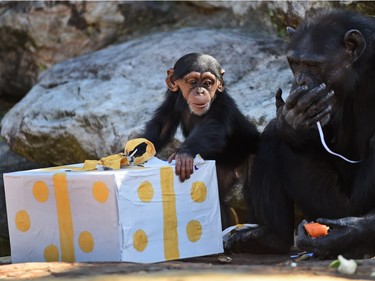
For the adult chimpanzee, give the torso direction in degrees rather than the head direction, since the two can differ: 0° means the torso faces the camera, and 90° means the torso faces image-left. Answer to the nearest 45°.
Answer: approximately 45°

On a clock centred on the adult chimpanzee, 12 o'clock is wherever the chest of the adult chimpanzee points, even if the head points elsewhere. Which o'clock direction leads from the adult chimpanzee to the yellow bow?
The yellow bow is roughly at 1 o'clock from the adult chimpanzee.

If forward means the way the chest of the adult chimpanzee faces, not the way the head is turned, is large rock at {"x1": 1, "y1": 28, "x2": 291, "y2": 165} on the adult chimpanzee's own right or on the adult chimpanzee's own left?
on the adult chimpanzee's own right
